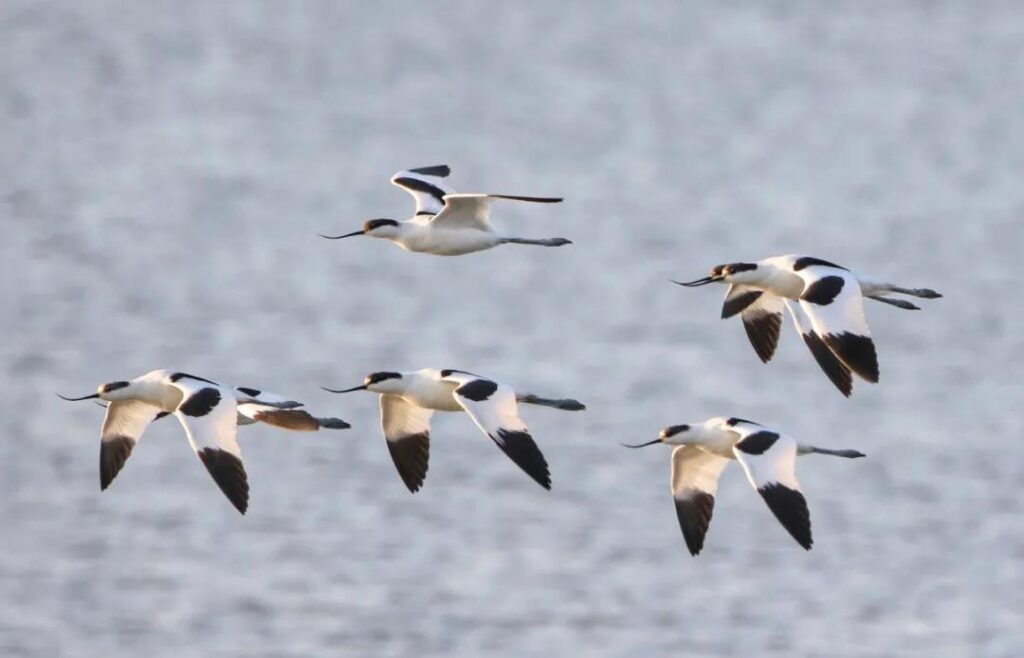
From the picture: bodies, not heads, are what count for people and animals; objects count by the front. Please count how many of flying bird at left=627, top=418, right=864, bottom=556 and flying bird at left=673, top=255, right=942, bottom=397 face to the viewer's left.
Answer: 2

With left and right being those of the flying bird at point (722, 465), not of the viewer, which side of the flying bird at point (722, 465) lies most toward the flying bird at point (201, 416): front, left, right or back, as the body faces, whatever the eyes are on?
front

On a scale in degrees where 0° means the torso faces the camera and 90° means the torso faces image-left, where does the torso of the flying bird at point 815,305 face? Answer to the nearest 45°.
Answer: approximately 90°

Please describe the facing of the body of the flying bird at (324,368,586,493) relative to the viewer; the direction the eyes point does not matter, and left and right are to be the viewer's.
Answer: facing to the left of the viewer

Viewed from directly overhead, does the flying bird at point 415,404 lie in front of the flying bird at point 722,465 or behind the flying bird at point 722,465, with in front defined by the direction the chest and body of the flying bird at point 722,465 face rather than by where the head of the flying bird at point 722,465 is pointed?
in front

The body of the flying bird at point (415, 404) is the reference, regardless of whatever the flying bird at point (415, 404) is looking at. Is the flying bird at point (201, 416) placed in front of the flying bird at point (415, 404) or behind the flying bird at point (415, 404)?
in front

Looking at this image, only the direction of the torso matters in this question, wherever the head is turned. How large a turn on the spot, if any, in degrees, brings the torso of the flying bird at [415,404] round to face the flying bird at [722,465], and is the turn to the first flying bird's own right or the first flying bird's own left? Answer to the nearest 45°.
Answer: approximately 180°

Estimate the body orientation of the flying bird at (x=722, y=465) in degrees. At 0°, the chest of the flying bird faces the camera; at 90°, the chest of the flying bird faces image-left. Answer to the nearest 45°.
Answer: approximately 90°
